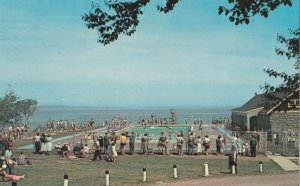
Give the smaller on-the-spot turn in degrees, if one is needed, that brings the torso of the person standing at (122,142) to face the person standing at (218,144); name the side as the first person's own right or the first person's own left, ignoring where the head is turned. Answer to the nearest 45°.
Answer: approximately 90° to the first person's own right

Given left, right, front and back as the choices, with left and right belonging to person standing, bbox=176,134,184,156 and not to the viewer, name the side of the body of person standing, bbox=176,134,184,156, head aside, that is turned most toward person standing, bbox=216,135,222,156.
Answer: right

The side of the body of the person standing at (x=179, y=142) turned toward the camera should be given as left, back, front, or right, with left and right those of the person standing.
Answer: back

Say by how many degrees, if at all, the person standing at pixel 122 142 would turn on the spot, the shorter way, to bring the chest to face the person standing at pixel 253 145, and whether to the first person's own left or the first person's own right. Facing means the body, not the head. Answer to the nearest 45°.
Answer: approximately 90° to the first person's own right

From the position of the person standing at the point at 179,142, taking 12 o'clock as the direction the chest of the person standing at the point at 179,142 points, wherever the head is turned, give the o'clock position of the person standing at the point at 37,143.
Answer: the person standing at the point at 37,143 is roughly at 9 o'clock from the person standing at the point at 179,142.

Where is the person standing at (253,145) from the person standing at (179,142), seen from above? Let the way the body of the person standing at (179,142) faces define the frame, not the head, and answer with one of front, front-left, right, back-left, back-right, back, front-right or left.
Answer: right

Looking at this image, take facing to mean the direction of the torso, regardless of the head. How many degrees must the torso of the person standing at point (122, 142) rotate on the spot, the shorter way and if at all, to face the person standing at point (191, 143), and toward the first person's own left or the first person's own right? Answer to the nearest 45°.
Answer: approximately 90° to the first person's own right

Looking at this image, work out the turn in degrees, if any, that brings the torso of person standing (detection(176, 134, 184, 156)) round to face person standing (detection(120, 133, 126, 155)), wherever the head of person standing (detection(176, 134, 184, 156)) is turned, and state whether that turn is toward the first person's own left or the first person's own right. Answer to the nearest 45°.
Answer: approximately 90° to the first person's own left

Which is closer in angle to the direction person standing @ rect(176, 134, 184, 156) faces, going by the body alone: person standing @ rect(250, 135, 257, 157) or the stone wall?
the stone wall

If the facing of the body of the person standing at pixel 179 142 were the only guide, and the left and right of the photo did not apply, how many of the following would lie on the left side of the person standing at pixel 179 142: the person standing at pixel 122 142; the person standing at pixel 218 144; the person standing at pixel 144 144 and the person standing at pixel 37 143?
3

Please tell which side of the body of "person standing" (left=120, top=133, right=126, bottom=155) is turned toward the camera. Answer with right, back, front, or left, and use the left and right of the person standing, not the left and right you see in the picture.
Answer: back

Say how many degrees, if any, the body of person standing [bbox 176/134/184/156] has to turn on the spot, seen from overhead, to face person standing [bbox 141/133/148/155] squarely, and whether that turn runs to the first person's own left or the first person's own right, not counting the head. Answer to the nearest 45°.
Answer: approximately 90° to the first person's own left

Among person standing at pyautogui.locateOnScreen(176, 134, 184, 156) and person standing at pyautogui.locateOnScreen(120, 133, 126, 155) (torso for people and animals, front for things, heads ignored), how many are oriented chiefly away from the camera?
2
